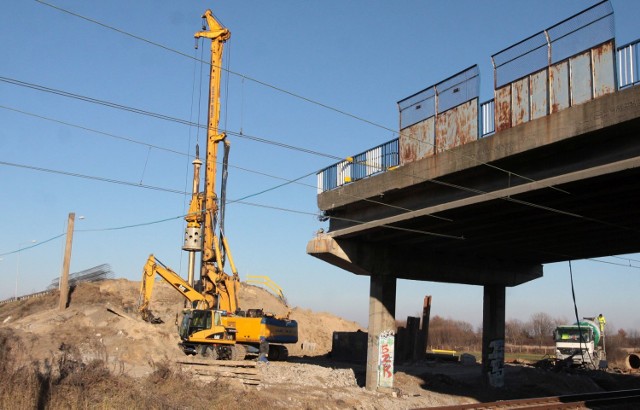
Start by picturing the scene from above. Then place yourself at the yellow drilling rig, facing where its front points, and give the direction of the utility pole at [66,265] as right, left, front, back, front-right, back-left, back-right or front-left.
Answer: front-right

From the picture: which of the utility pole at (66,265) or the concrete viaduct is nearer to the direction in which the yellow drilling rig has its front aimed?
the utility pole

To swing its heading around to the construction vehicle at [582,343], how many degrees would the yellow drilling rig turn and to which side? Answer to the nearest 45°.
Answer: approximately 180°

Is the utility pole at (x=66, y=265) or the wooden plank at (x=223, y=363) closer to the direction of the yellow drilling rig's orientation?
the utility pole

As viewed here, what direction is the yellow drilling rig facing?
to the viewer's left

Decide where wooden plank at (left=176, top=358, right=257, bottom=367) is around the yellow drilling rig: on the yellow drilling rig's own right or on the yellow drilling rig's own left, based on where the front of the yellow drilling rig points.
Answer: on the yellow drilling rig's own left

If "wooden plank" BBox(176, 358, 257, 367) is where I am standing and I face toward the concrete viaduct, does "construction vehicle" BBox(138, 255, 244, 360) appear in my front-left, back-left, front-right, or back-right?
back-left
